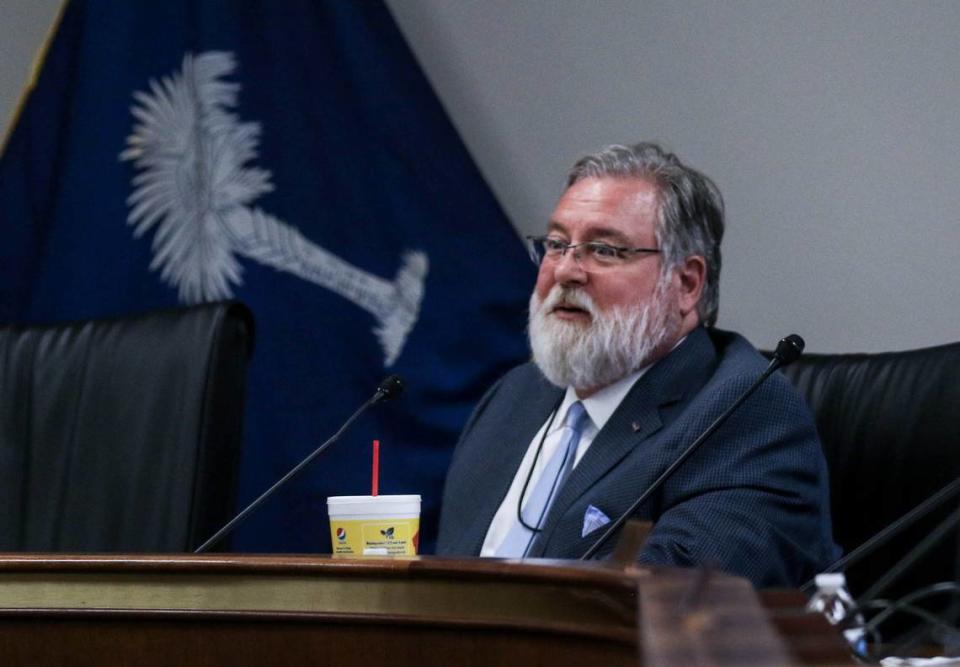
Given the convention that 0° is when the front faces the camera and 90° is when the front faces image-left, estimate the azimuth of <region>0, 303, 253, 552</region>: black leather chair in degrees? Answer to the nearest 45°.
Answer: approximately 45°

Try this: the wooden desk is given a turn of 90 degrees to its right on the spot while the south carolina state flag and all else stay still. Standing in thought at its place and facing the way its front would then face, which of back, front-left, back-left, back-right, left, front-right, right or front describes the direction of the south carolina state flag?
right

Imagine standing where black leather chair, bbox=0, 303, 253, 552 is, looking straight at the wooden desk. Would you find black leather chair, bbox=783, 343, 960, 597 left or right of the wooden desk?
left

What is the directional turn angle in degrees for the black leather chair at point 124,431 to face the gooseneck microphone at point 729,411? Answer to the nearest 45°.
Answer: approximately 90° to its left

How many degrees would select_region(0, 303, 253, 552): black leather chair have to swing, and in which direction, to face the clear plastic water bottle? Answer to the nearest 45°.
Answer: approximately 45° to its left

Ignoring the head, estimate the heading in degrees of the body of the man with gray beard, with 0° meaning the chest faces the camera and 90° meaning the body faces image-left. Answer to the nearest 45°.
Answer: approximately 45°

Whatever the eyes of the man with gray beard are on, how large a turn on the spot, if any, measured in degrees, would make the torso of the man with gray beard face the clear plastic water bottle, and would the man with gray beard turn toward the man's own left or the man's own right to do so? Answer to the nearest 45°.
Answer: approximately 45° to the man's own left
